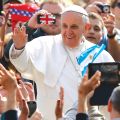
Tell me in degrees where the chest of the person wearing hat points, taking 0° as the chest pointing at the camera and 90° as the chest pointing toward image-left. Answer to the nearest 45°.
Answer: approximately 0°
